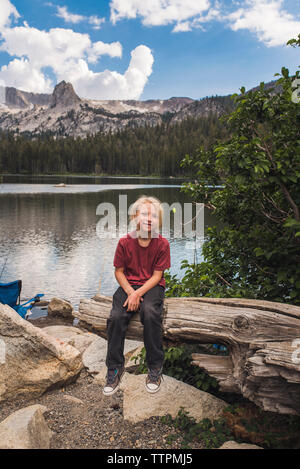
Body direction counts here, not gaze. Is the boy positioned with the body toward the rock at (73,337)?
no

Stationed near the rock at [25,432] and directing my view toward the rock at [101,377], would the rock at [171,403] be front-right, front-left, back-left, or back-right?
front-right

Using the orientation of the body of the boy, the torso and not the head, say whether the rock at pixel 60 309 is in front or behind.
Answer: behind

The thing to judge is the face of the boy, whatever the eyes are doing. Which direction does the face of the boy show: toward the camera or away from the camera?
toward the camera

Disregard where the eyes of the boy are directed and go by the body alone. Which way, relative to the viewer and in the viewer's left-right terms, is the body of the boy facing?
facing the viewer

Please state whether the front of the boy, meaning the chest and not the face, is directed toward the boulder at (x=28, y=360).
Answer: no
